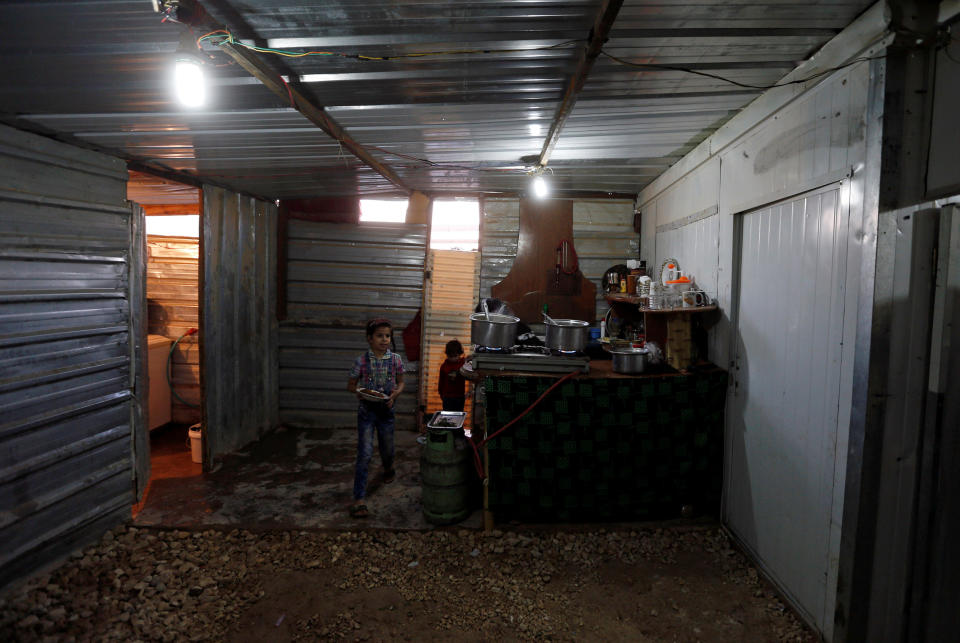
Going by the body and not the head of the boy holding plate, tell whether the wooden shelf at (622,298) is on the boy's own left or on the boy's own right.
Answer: on the boy's own left

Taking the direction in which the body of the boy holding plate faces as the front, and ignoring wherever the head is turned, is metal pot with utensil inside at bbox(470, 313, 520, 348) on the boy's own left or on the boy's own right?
on the boy's own left

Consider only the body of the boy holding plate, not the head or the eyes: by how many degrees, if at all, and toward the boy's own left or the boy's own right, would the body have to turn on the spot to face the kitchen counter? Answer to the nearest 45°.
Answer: approximately 45° to the boy's own left

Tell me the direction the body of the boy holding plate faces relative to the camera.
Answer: toward the camera

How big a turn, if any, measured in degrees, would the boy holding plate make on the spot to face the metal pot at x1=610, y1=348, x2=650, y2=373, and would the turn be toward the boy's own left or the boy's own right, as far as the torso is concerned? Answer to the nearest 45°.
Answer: approximately 45° to the boy's own left

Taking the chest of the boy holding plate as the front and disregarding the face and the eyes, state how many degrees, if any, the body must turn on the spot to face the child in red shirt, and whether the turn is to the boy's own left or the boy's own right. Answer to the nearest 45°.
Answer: approximately 135° to the boy's own left

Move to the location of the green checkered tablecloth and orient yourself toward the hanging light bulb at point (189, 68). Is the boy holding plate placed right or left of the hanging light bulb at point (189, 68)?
right

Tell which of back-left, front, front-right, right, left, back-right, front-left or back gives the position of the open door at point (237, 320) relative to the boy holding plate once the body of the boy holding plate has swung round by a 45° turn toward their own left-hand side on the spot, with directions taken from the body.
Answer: back

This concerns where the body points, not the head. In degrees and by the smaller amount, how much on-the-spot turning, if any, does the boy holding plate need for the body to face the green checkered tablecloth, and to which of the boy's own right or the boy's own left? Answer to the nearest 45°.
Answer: approximately 45° to the boy's own left

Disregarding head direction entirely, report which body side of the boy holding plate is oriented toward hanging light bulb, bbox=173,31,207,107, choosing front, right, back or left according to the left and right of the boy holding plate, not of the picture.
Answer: front

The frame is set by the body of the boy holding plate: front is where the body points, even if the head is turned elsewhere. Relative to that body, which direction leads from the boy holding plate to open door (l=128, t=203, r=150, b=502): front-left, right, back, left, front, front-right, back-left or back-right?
right
